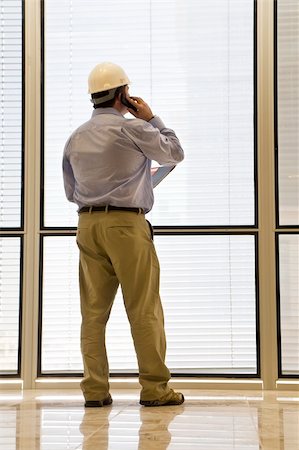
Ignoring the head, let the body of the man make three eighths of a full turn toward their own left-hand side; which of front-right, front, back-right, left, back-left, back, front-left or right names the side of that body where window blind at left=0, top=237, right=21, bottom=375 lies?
front-right

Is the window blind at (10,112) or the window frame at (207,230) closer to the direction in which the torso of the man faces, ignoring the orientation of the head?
the window frame

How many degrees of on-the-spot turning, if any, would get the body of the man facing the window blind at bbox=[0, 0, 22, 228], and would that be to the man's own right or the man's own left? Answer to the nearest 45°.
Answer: approximately 90° to the man's own left

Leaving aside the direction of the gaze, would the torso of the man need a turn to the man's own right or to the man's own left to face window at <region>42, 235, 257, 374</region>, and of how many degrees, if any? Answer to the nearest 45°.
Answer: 0° — they already face it

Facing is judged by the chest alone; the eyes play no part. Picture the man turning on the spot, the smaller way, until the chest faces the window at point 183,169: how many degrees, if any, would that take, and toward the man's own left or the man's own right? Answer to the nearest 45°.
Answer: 0° — they already face it

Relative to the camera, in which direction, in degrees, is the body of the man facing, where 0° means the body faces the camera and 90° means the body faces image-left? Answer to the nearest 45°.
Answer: approximately 225°
